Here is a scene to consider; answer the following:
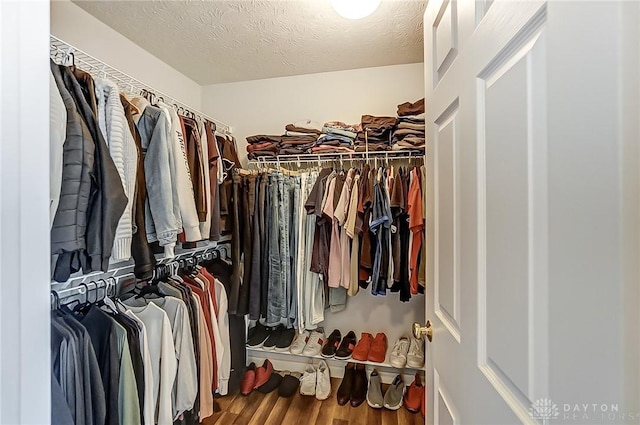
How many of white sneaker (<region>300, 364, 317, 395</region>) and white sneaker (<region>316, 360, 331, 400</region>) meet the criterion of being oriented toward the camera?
2

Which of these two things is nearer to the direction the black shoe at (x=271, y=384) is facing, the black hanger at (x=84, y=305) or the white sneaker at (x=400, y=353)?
the black hanger

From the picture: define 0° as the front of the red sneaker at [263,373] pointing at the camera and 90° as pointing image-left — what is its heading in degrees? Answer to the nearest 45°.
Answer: approximately 45°

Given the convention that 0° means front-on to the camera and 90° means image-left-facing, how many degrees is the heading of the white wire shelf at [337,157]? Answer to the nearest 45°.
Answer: approximately 0°

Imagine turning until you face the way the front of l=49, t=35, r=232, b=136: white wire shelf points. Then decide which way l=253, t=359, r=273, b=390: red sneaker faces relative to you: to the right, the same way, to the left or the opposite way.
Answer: to the right

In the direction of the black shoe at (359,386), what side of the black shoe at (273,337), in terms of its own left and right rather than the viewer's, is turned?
left
